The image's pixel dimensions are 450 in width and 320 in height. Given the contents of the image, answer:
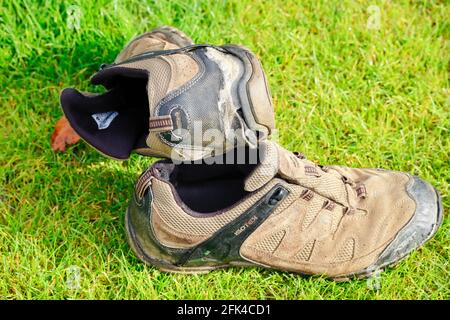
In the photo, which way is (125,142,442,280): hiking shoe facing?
to the viewer's right
